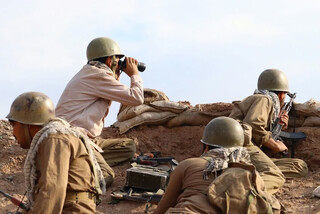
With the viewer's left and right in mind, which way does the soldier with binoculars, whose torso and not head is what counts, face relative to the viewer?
facing to the right of the viewer

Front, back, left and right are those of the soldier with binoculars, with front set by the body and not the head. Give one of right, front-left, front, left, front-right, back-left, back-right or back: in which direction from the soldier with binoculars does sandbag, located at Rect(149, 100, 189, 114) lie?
front-left

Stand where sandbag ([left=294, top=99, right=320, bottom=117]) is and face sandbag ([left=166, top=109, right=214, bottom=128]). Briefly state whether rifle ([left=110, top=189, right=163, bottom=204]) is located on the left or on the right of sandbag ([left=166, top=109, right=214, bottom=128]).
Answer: left

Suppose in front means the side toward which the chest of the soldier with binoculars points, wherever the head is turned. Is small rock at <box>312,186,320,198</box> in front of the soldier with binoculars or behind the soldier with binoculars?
in front

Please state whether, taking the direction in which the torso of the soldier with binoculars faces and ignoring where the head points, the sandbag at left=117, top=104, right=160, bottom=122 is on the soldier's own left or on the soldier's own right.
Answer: on the soldier's own left

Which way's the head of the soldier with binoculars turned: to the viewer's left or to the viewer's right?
to the viewer's right

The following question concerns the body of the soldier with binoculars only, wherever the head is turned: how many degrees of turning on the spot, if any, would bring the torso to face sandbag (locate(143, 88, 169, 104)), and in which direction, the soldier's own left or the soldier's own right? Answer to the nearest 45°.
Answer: approximately 45° to the soldier's own left

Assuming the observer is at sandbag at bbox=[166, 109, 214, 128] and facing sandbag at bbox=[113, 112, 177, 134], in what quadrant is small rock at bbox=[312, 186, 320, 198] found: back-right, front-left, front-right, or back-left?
back-left

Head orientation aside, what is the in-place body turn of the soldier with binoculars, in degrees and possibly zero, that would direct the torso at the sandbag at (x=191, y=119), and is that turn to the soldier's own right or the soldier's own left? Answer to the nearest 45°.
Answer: approximately 45° to the soldier's own left
